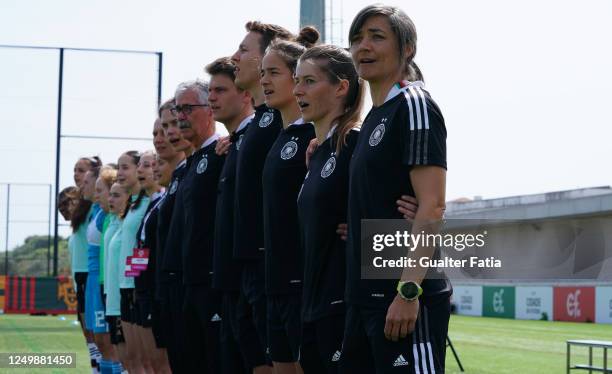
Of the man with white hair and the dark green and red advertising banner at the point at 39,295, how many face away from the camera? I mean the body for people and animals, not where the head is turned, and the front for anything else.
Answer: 0

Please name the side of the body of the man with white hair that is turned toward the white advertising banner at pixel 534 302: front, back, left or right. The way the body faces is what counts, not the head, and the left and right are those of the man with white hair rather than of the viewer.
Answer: back

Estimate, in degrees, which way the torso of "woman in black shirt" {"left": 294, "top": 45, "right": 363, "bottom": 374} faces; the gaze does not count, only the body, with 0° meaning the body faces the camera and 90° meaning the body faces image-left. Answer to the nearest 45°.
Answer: approximately 45°

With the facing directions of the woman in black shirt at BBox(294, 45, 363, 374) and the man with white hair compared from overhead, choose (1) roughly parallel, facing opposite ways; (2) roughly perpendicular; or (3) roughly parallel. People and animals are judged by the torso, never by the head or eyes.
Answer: roughly parallel

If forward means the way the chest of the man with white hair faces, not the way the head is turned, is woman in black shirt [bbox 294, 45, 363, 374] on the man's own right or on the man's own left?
on the man's own left

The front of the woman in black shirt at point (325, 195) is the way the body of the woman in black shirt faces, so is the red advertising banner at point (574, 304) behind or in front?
behind

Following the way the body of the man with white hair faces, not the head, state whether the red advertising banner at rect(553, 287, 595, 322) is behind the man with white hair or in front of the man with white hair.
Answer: behind

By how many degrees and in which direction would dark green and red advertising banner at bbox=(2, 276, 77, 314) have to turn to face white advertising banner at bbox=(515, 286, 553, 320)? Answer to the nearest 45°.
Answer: approximately 90° to its left

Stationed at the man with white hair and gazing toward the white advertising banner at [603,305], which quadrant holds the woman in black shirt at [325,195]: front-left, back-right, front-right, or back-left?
back-right

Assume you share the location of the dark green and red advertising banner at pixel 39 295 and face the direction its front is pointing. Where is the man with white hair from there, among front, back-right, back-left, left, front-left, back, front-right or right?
front

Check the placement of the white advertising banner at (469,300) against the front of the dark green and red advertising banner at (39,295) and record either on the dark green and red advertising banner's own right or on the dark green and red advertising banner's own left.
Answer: on the dark green and red advertising banner's own left

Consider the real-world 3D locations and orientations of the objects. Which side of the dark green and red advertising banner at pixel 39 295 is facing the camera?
front

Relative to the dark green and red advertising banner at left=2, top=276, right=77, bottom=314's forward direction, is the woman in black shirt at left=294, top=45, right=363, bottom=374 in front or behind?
in front
